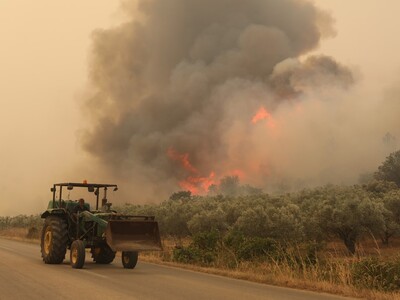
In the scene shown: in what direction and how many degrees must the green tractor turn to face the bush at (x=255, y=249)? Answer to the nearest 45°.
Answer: approximately 45° to its left

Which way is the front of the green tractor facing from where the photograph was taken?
facing the viewer and to the right of the viewer

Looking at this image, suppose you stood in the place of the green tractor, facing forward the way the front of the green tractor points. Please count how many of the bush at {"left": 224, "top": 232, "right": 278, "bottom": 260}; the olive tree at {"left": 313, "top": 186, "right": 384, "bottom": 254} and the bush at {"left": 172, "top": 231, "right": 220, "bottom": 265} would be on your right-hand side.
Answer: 0

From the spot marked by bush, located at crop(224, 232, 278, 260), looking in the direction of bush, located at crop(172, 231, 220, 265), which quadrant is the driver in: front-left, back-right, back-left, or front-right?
front-left

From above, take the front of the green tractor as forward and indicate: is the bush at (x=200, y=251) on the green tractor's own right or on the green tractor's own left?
on the green tractor's own left

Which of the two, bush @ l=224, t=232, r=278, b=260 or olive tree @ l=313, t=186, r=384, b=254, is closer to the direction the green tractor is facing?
the bush

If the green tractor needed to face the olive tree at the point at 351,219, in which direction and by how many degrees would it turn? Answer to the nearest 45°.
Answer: approximately 90° to its left
